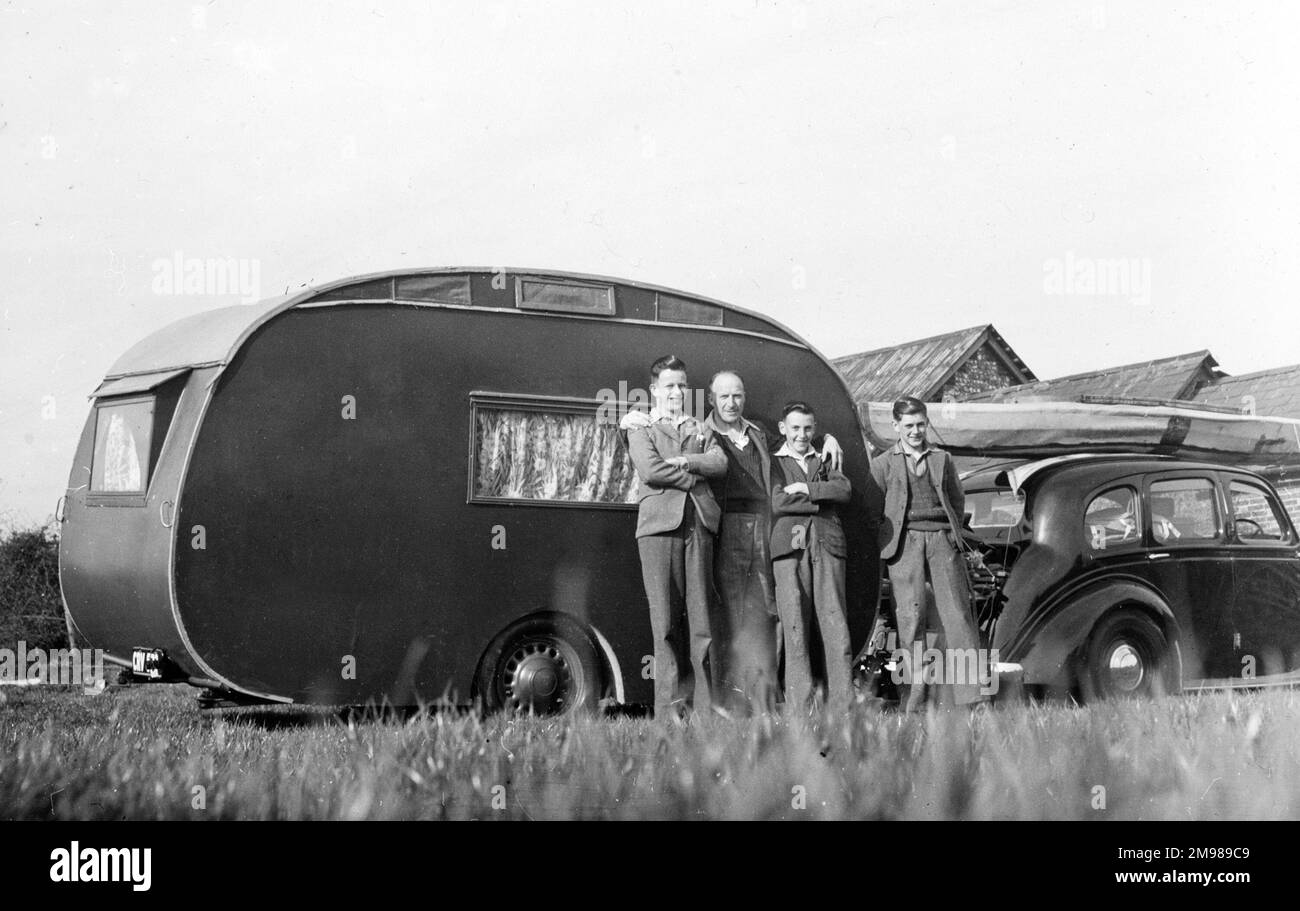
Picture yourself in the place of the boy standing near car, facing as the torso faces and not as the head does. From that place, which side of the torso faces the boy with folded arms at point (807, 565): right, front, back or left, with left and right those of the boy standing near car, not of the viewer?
right

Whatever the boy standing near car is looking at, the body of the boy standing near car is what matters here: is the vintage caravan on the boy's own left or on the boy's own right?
on the boy's own right

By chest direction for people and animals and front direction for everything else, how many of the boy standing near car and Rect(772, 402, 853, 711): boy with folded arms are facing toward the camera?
2

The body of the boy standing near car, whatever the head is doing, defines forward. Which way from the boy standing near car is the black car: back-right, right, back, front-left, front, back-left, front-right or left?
back-left

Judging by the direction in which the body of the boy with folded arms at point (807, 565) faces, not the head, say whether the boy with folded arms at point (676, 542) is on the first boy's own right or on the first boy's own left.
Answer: on the first boy's own right

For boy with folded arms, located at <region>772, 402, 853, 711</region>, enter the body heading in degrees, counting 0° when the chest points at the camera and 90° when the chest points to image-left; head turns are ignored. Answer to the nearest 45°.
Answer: approximately 0°
